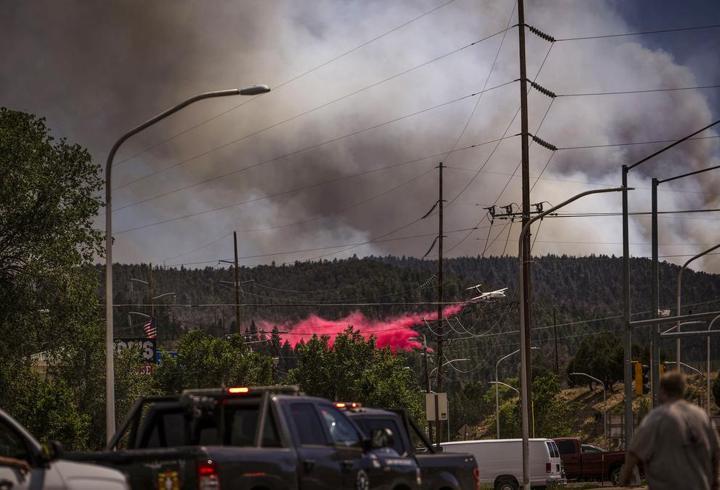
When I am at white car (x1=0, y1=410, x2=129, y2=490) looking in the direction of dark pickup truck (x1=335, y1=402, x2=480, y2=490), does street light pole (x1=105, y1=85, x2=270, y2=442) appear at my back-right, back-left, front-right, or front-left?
front-left

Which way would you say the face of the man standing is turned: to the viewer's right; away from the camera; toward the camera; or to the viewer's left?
away from the camera

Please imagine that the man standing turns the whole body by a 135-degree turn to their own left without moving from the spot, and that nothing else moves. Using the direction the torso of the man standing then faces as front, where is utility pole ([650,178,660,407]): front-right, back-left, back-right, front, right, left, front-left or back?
back-right

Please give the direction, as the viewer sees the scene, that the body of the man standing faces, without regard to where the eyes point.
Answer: away from the camera

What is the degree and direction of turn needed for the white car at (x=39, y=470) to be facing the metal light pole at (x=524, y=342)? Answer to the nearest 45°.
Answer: approximately 45° to its left

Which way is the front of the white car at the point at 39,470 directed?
to the viewer's right

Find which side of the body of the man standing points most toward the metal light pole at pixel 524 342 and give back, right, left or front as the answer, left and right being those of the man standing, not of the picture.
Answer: front

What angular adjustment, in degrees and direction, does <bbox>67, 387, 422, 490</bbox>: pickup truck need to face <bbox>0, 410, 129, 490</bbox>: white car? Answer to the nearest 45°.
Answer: approximately 135° to its right

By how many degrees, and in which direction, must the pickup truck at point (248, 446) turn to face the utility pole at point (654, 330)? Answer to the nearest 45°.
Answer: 0° — it already faces it

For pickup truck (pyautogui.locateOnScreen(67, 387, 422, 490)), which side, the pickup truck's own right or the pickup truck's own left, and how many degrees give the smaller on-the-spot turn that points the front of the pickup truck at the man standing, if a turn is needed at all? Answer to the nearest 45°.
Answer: approximately 90° to the pickup truck's own right

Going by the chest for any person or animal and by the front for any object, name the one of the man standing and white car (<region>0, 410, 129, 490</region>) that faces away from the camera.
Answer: the man standing

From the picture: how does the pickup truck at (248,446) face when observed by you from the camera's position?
facing away from the viewer and to the right of the viewer

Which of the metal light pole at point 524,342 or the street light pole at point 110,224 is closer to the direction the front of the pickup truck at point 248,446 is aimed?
the metal light pole

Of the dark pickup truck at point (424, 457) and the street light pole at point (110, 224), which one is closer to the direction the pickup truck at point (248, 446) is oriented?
the dark pickup truck

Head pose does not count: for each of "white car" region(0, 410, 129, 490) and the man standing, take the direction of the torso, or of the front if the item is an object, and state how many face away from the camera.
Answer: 1
